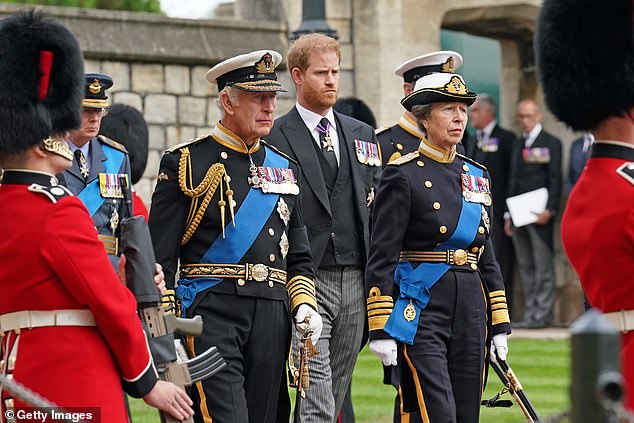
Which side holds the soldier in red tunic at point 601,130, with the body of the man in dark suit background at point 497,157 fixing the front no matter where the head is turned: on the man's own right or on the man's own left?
on the man's own left

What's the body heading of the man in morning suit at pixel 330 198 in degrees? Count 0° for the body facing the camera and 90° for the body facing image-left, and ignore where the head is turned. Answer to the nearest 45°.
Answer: approximately 315°

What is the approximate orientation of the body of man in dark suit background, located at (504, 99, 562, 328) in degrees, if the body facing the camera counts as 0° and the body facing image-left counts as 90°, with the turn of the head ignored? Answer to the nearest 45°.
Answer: approximately 45°

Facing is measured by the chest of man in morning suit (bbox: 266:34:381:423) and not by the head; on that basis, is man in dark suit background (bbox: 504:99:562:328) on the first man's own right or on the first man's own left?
on the first man's own left

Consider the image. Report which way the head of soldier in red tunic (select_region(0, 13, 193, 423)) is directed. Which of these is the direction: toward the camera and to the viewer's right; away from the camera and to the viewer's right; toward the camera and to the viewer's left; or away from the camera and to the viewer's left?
away from the camera and to the viewer's right

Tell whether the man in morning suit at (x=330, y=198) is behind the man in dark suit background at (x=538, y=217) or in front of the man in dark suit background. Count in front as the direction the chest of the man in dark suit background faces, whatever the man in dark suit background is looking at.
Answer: in front

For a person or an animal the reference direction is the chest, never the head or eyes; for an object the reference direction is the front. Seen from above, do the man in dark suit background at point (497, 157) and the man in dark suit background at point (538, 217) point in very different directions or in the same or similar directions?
same or similar directions

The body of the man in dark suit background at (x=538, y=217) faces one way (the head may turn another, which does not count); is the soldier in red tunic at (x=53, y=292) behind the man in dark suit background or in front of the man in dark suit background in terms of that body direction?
in front

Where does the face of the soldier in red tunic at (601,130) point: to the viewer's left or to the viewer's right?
to the viewer's left

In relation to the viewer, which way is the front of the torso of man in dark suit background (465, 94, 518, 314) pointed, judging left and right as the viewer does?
facing the viewer and to the left of the viewer
